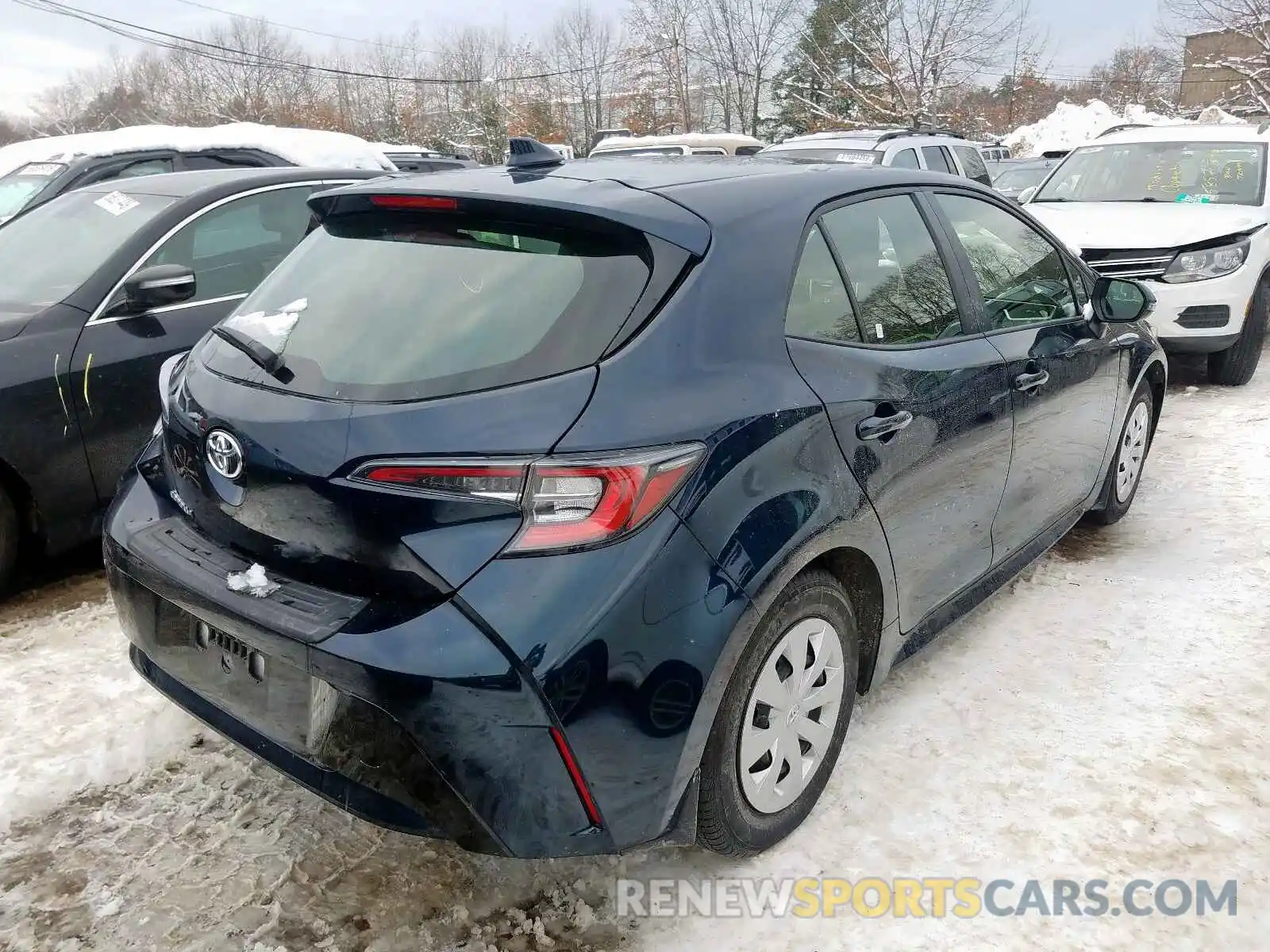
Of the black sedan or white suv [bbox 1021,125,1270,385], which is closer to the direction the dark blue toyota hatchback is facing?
the white suv

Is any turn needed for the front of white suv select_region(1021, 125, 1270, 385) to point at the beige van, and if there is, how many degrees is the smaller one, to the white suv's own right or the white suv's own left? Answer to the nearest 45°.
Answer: approximately 90° to the white suv's own right

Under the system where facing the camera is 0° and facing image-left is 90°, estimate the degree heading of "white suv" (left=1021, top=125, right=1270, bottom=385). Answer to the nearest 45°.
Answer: approximately 45°

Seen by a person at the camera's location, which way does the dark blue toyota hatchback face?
facing away from the viewer and to the right of the viewer

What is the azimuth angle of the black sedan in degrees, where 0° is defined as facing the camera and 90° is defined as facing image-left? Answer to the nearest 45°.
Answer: approximately 45°
